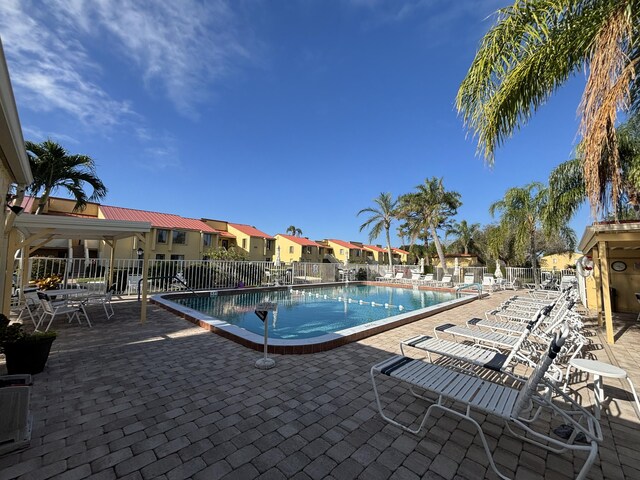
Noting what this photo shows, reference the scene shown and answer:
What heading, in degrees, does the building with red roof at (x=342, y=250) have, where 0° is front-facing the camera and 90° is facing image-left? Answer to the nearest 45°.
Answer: approximately 315°

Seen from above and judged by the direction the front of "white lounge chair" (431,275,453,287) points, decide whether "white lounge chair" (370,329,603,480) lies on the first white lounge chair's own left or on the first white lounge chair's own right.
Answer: on the first white lounge chair's own left

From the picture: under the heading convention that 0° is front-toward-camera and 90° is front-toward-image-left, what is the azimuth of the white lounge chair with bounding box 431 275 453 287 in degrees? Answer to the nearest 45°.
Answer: approximately 45°

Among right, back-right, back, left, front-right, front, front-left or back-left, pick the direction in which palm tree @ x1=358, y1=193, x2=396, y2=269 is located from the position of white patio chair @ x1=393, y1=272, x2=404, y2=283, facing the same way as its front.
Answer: back-right

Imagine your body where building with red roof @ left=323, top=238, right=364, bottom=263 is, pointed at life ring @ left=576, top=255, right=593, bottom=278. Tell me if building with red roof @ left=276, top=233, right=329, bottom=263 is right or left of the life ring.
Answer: right

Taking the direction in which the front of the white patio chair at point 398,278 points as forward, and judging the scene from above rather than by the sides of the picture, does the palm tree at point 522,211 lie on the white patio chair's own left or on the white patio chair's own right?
on the white patio chair's own left

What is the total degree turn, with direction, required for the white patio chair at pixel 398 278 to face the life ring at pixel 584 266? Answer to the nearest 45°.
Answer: approximately 90° to its left

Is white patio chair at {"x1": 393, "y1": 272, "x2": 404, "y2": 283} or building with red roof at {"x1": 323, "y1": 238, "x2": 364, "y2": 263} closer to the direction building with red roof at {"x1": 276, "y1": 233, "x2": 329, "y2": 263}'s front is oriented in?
the white patio chair
